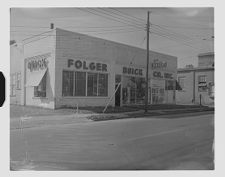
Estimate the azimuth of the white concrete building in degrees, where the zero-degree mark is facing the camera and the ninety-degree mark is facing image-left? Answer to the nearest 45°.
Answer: approximately 315°
